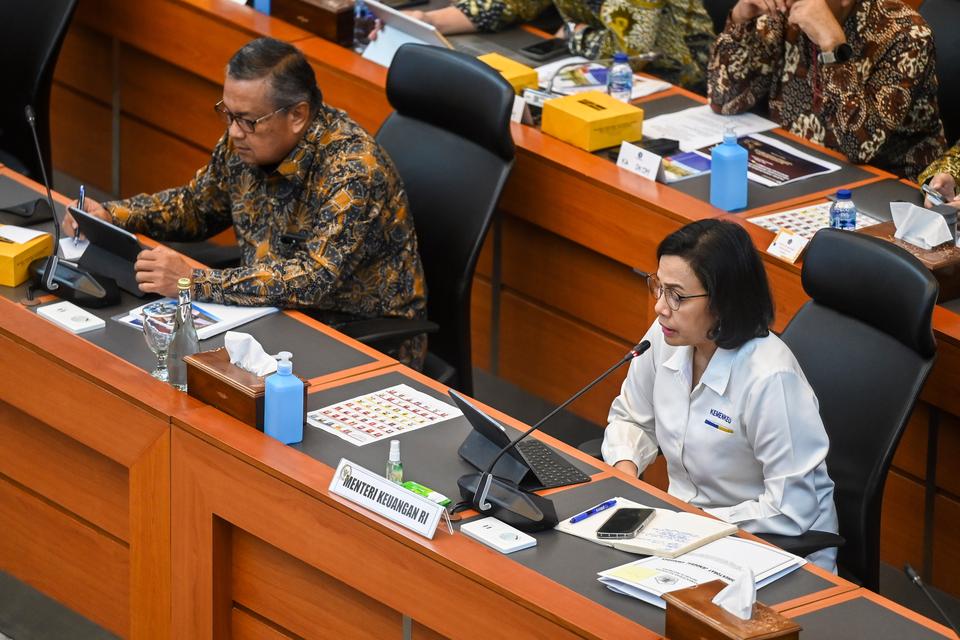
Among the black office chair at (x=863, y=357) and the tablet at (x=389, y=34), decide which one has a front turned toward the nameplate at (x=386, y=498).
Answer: the black office chair

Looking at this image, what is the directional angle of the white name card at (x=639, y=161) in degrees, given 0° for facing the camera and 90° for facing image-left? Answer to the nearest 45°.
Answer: approximately 45°

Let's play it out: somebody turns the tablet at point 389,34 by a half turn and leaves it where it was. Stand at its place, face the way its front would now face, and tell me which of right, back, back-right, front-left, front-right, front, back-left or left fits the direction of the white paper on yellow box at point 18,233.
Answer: front

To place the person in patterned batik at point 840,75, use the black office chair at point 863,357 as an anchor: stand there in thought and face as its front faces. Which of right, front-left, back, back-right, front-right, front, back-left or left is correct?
back-right

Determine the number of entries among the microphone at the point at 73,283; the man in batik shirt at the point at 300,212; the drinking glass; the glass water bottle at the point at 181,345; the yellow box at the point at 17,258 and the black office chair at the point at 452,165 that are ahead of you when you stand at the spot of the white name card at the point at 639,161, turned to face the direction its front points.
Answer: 6

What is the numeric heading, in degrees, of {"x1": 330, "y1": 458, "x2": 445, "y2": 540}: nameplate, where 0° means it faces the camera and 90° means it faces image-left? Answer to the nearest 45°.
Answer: approximately 45°

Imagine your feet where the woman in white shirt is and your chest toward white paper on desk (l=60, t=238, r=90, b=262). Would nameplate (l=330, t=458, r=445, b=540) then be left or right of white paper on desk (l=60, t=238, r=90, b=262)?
left

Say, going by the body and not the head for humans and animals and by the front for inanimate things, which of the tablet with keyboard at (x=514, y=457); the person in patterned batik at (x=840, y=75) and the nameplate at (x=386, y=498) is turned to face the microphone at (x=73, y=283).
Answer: the person in patterned batik

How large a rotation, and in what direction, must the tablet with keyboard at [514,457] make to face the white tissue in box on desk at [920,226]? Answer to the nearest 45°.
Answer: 0° — it already faces it

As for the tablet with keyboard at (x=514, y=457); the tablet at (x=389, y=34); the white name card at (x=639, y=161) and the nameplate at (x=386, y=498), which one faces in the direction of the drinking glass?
the white name card

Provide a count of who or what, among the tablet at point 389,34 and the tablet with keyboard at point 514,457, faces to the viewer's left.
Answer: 0

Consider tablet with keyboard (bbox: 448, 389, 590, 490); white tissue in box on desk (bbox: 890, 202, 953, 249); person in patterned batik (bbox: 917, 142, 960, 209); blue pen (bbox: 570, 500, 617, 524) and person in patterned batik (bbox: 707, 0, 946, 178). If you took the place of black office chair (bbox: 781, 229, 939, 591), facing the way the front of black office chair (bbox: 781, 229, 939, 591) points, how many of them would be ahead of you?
2

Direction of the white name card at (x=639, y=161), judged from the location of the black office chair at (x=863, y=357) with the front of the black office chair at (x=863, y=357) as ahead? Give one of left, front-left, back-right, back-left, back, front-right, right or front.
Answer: right

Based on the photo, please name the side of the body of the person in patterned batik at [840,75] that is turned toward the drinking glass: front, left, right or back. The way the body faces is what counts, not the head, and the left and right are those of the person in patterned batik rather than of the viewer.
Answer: front

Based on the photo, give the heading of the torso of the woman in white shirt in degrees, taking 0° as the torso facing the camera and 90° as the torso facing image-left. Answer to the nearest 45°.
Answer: approximately 45°

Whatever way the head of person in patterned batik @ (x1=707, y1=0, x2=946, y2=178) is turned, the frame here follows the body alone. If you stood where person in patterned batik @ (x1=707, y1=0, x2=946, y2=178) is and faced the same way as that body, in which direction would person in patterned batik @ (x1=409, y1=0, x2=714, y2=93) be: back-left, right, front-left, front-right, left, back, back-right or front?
right

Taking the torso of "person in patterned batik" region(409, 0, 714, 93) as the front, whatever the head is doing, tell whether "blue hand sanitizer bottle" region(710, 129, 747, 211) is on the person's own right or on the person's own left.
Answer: on the person's own left

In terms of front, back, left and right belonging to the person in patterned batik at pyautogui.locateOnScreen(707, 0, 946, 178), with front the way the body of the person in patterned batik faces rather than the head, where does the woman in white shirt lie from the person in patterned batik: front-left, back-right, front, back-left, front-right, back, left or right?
front-left

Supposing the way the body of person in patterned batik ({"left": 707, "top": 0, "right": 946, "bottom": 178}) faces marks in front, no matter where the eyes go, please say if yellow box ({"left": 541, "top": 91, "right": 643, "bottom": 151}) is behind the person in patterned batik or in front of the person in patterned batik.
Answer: in front
